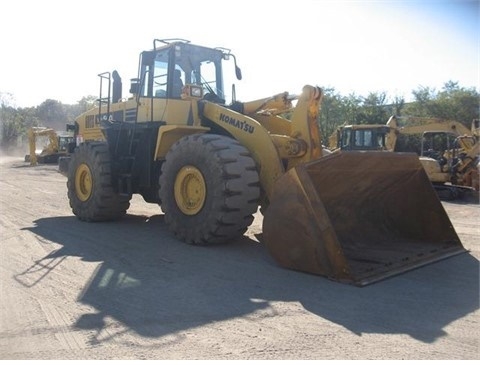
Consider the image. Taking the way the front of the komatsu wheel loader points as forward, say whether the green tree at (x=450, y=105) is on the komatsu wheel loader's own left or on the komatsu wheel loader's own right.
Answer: on the komatsu wheel loader's own left

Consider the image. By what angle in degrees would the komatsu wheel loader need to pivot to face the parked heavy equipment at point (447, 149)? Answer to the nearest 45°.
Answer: approximately 90° to its left

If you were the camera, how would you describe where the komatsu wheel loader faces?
facing the viewer and to the right of the viewer
